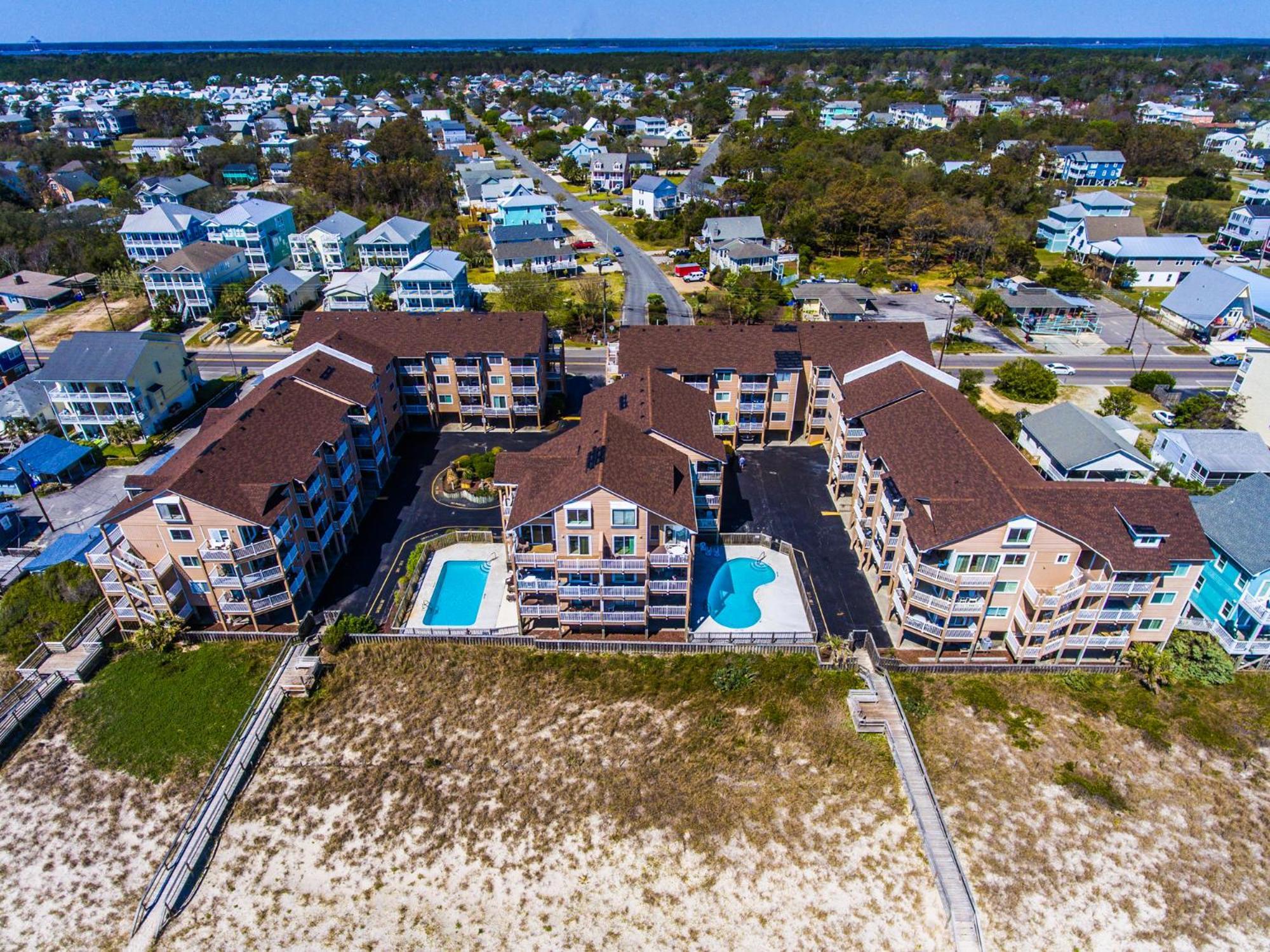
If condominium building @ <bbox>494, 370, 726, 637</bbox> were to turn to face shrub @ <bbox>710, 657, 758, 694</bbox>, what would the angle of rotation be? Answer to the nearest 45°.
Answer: approximately 45° to its left

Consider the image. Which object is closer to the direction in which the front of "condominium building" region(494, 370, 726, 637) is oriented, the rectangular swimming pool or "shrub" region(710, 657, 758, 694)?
the shrub

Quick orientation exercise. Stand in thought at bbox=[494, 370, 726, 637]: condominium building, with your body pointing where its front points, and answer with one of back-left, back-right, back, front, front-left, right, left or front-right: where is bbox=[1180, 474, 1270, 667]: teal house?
left

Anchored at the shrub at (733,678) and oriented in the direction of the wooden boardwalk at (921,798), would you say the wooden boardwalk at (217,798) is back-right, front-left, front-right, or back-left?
back-right

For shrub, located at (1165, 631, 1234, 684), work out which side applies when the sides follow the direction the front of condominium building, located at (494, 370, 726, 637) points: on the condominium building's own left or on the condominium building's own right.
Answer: on the condominium building's own left

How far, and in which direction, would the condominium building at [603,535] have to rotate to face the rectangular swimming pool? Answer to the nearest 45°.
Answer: approximately 90° to its right

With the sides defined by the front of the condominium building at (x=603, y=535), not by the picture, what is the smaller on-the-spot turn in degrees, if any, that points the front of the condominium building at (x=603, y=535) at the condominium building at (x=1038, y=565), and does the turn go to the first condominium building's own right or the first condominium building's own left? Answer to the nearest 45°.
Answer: approximately 90° to the first condominium building's own left

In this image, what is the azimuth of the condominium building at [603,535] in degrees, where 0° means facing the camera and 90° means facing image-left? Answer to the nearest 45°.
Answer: approximately 0°

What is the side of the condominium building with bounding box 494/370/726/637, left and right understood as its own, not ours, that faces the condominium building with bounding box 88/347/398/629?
right
